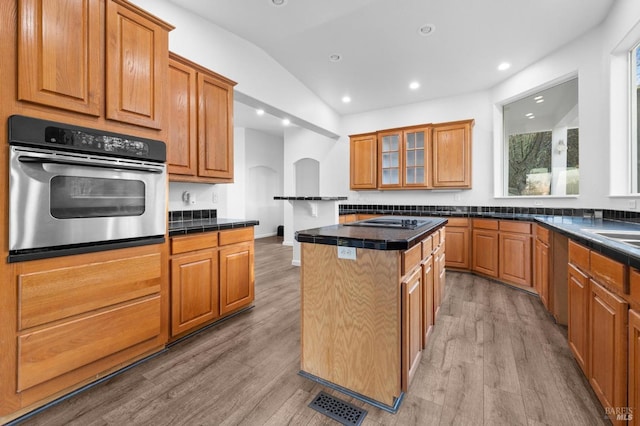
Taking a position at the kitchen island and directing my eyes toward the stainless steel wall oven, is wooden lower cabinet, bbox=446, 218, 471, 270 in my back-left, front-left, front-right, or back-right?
back-right

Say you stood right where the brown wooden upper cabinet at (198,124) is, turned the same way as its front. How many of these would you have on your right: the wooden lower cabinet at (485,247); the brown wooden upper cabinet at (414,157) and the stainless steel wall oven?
1

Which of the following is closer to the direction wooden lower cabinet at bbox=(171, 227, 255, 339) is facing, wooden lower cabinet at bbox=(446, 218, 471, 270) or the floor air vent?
the floor air vent

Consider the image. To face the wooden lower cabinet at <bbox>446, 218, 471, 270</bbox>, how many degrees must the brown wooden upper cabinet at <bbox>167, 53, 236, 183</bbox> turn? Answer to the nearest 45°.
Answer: approximately 45° to its left

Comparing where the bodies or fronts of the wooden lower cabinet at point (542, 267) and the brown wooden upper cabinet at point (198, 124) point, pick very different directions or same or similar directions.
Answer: very different directions

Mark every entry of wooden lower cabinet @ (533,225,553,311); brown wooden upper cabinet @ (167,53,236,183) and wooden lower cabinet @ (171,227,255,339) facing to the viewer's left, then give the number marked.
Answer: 1

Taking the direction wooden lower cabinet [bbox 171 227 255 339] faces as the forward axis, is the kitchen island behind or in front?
in front

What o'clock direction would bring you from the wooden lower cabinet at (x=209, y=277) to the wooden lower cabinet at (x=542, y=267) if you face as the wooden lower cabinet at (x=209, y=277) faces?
the wooden lower cabinet at (x=542, y=267) is roughly at 11 o'clock from the wooden lower cabinet at (x=209, y=277).

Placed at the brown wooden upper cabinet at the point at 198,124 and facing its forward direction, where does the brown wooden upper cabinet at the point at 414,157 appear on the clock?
the brown wooden upper cabinet at the point at 414,157 is roughly at 10 o'clock from the brown wooden upper cabinet at the point at 198,124.

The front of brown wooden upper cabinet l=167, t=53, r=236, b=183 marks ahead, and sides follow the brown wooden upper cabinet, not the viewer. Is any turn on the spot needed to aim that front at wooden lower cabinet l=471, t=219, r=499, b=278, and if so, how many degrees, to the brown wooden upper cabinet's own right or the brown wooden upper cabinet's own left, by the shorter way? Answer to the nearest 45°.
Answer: approximately 45° to the brown wooden upper cabinet's own left

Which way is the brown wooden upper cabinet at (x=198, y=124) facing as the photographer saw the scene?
facing the viewer and to the right of the viewer

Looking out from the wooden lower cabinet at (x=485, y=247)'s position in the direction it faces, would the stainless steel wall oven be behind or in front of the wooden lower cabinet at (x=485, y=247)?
in front

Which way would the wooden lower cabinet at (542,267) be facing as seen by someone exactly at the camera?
facing to the left of the viewer
